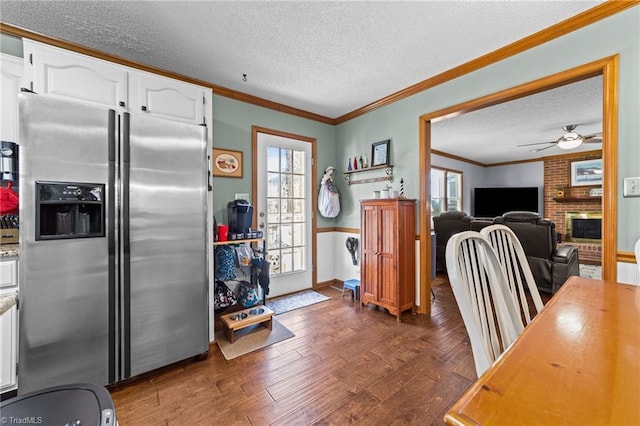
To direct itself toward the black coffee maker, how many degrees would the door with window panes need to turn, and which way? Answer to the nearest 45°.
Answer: approximately 90° to its right

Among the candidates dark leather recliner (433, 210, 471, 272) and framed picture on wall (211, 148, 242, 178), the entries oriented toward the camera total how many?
1

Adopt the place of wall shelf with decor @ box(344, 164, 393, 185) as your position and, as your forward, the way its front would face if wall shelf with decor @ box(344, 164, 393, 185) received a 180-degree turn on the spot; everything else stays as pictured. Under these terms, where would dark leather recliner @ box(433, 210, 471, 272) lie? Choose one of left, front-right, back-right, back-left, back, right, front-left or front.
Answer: front

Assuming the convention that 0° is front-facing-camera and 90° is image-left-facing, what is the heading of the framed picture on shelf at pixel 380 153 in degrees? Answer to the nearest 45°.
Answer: approximately 45°

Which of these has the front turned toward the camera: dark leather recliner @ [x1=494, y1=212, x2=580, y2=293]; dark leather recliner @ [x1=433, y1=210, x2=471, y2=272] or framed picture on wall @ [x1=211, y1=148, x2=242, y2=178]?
the framed picture on wall

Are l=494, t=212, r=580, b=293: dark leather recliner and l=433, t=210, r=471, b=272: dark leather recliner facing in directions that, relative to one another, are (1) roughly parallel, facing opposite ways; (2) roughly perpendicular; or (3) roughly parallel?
roughly parallel

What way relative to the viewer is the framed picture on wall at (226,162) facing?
toward the camera

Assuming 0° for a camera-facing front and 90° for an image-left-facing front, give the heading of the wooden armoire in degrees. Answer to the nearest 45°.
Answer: approximately 45°

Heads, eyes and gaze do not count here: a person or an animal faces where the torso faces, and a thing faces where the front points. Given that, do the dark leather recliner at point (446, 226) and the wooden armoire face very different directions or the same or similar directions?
very different directions

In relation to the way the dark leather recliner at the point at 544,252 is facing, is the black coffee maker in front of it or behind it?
behind

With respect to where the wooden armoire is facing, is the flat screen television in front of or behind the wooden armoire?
behind

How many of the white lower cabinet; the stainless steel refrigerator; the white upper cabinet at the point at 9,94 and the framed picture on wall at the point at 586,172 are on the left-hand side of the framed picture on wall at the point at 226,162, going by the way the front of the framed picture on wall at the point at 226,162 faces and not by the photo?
1

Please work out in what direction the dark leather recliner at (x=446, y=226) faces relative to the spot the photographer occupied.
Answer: facing away from the viewer and to the right of the viewer

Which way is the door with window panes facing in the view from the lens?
facing the viewer and to the right of the viewer

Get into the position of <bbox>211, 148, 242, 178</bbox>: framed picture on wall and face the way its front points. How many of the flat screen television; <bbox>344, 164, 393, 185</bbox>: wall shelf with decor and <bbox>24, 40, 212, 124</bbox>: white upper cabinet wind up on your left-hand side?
2
